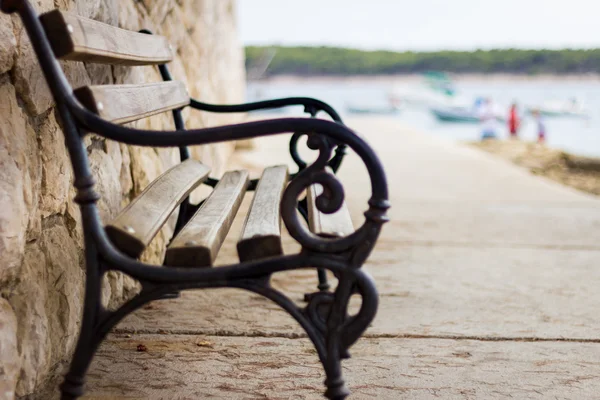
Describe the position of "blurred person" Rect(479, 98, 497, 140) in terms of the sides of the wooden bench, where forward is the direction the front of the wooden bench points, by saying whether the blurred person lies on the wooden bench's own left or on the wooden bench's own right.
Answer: on the wooden bench's own left

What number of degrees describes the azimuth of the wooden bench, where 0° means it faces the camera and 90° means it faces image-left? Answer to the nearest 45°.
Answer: approximately 270°
